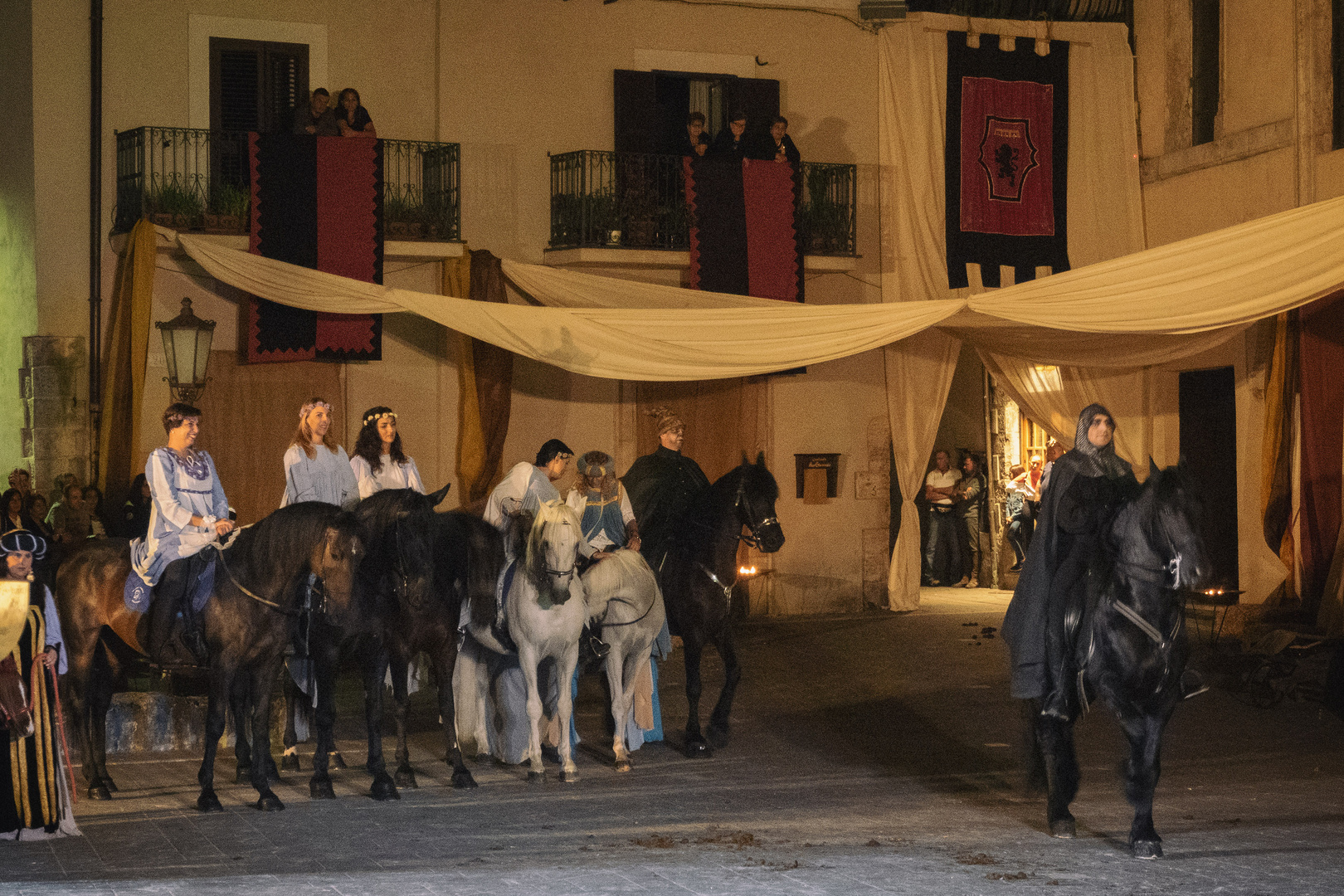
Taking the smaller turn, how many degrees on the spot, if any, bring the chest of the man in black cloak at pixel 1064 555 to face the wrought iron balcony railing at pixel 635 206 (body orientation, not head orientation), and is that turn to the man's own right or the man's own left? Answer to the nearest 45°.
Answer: approximately 180°

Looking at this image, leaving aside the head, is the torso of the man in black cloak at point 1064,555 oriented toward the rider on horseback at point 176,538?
no

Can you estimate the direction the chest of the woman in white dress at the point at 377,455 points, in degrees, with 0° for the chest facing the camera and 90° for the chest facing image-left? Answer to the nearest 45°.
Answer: approximately 315°

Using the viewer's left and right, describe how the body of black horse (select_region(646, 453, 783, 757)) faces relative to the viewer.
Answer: facing the viewer and to the right of the viewer

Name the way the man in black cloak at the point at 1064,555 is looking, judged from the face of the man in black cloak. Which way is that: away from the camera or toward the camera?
toward the camera

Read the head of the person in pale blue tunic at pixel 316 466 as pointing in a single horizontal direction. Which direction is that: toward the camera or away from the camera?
toward the camera

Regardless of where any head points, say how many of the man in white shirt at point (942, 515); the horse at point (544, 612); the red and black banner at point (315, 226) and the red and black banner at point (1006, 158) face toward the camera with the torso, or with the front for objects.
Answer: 4

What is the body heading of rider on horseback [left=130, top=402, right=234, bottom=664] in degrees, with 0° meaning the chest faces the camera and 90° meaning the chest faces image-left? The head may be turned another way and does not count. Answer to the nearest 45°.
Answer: approximately 315°

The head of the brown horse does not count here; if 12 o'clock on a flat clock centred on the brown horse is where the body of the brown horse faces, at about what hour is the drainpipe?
The drainpipe is roughly at 7 o'clock from the brown horse.

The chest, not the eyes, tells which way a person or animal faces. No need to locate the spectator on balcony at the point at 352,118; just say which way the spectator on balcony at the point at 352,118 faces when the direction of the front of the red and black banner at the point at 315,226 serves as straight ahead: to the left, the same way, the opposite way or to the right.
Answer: the same way

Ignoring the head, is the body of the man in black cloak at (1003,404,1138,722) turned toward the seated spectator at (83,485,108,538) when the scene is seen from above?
no
